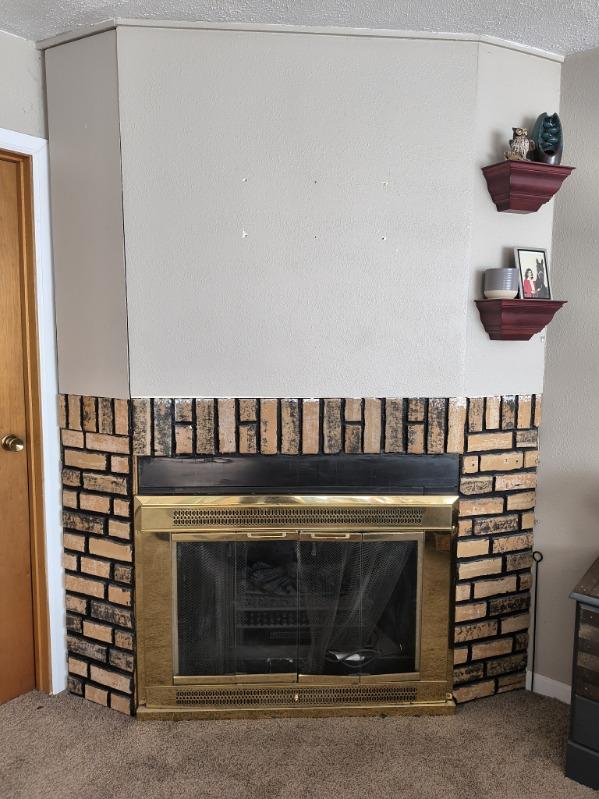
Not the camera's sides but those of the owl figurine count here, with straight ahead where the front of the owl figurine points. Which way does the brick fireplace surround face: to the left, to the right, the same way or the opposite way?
the same way

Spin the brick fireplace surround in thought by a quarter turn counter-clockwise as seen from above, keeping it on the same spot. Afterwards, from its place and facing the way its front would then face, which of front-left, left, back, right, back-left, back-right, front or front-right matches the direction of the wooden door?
back

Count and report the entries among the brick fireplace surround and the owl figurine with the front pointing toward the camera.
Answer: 2

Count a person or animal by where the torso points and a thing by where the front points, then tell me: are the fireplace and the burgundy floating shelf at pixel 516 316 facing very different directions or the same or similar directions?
same or similar directions

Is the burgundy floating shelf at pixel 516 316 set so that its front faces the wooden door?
no

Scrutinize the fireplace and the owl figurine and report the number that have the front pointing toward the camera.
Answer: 2

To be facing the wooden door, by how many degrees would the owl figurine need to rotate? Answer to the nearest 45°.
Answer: approximately 90° to its right

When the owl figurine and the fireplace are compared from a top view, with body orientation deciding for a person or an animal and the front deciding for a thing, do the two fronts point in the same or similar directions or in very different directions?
same or similar directions

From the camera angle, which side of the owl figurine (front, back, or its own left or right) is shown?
front

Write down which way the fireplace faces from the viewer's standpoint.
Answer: facing the viewer

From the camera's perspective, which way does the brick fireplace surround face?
toward the camera
